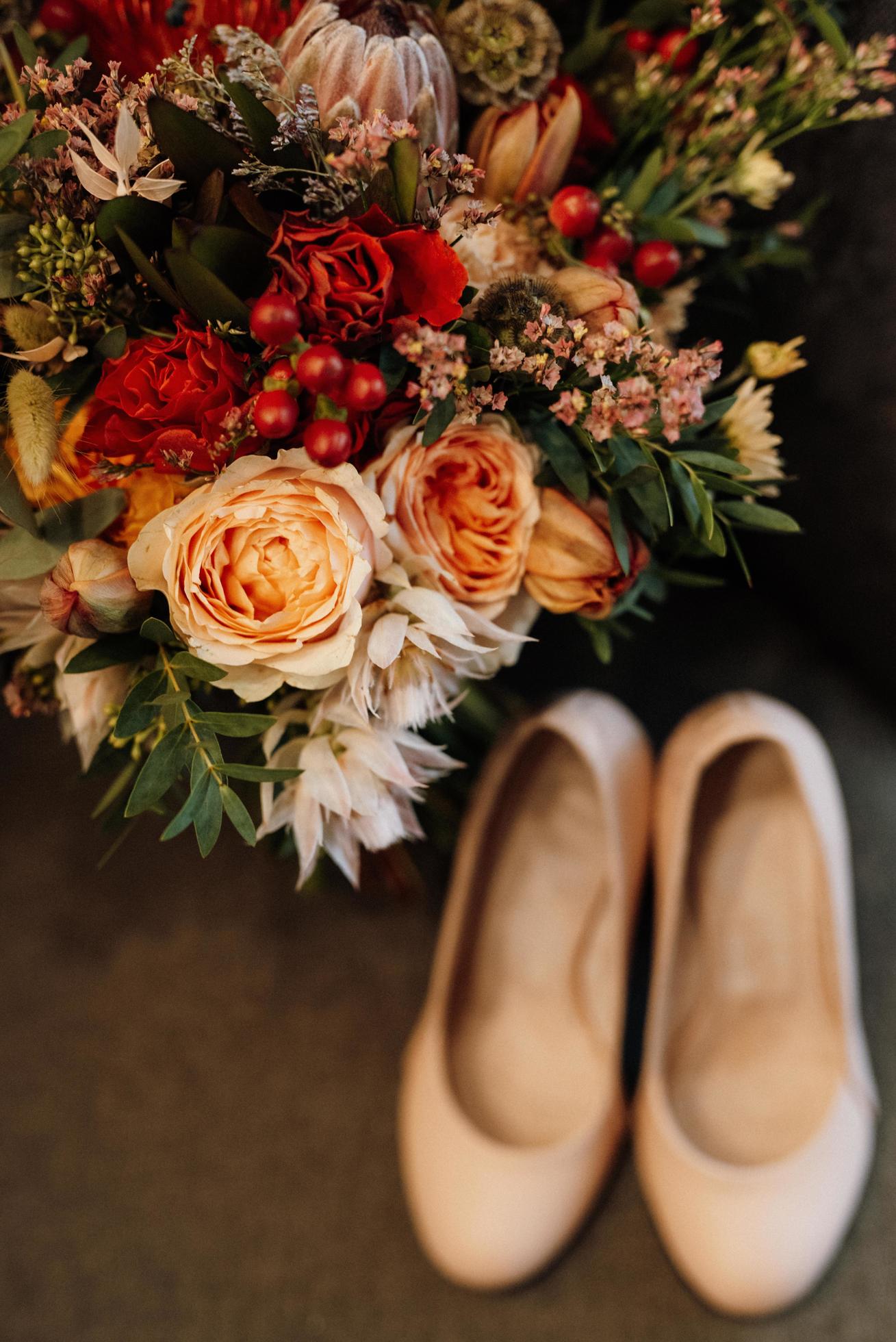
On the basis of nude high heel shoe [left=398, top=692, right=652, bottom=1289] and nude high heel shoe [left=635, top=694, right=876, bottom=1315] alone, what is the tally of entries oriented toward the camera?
2

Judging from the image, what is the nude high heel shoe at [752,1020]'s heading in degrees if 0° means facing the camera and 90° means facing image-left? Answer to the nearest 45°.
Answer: approximately 0°

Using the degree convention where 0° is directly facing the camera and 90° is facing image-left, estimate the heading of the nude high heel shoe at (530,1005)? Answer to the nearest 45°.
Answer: approximately 0°
